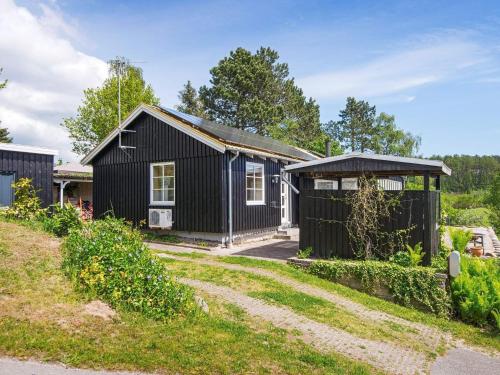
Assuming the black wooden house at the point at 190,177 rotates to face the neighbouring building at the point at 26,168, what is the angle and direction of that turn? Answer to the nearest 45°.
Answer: approximately 135° to its right

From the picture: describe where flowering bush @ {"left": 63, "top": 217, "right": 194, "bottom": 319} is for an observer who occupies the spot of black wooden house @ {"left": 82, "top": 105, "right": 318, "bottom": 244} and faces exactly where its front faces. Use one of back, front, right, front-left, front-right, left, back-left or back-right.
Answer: front-right

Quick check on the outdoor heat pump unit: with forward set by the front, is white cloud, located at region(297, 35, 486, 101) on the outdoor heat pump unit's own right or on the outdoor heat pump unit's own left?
on the outdoor heat pump unit's own left

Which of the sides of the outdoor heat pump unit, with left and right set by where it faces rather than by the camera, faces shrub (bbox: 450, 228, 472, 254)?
left

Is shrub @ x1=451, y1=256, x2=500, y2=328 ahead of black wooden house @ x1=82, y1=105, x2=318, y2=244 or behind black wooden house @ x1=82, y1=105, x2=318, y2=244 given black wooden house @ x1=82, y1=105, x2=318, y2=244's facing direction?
ahead

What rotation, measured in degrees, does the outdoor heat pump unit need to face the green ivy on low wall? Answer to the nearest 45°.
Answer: approximately 90° to its left

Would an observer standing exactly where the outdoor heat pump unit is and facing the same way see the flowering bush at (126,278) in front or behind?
in front

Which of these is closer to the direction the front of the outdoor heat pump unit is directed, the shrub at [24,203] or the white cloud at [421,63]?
the shrub

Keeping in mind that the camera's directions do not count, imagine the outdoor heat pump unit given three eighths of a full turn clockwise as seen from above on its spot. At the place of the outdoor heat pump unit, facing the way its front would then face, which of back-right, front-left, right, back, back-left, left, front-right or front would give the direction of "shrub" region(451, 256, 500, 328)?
back-right

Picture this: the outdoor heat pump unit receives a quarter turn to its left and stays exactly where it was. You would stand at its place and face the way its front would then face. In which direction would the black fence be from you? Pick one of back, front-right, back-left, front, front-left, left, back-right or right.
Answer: front
